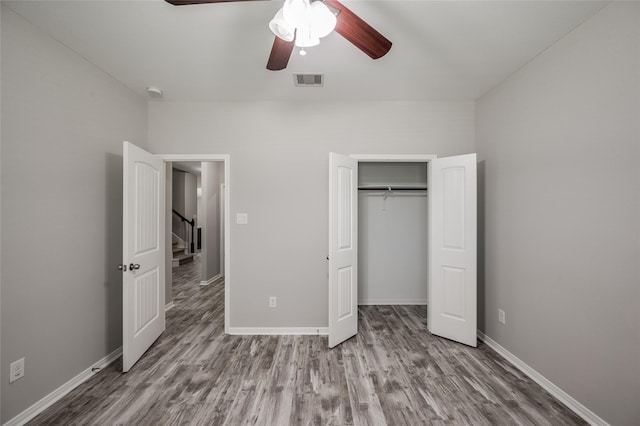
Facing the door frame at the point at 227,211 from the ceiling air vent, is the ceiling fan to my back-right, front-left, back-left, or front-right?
back-left

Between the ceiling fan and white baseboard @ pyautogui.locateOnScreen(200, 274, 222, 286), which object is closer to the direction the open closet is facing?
the ceiling fan

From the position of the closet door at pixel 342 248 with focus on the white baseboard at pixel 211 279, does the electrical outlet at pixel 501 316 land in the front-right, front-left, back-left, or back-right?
back-right

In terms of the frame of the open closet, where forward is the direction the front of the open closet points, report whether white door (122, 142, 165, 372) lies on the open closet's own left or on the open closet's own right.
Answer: on the open closet's own right

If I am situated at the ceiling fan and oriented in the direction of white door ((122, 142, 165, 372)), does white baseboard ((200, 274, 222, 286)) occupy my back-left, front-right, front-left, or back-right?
front-right

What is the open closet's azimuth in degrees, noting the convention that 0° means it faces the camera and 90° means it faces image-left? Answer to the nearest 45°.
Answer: approximately 0°

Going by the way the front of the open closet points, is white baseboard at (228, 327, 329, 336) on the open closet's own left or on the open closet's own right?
on the open closet's own right

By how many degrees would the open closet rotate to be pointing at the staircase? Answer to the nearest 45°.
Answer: approximately 135° to its right

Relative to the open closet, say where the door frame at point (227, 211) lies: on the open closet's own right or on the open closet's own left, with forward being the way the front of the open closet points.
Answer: on the open closet's own right

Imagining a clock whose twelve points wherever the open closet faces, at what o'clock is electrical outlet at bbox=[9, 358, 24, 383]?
The electrical outlet is roughly at 2 o'clock from the open closet.

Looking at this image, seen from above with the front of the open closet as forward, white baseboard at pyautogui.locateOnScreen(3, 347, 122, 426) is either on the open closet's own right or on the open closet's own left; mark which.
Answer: on the open closet's own right

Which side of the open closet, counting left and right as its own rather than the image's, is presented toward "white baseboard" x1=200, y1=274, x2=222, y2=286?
right

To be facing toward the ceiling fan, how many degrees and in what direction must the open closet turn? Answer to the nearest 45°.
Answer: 0° — it already faces it
